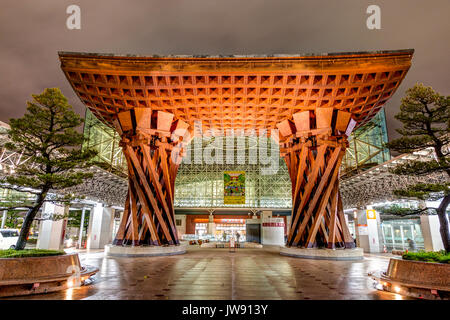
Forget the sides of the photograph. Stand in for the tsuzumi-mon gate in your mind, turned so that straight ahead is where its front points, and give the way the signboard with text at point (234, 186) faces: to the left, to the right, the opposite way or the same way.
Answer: the same way

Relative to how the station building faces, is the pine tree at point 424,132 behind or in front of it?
in front

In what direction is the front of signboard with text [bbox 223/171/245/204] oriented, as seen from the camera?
facing the viewer

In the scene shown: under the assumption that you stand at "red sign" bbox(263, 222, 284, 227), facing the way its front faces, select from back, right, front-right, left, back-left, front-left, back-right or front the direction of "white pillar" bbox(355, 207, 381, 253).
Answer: front-left

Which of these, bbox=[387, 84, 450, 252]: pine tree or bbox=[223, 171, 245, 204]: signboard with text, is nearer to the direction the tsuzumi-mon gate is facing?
the pine tree

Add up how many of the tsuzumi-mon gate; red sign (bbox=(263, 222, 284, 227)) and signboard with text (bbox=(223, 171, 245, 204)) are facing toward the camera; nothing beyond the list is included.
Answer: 3

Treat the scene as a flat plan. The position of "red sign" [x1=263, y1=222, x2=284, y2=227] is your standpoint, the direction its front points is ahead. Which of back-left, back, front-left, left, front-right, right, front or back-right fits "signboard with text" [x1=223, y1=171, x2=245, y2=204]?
right

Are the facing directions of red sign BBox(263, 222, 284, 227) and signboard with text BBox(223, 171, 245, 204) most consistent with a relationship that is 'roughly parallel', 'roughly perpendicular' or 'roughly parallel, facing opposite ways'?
roughly parallel

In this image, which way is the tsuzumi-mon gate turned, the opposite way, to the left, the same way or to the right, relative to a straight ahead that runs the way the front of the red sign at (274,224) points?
the same way

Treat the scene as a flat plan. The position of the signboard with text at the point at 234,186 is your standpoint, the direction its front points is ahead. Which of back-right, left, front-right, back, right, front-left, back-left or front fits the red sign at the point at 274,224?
left

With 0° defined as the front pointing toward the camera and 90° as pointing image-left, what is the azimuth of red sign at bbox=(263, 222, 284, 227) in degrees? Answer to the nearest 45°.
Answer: approximately 0°

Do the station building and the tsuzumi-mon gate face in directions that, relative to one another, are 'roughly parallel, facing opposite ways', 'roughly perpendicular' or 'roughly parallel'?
roughly parallel

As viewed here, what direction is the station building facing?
toward the camera

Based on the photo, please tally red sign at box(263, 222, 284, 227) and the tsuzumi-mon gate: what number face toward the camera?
2

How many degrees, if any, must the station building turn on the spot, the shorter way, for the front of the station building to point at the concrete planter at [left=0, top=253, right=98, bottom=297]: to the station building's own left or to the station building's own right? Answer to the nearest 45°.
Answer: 0° — it already faces it

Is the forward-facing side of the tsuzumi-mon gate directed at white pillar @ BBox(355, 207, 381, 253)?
no

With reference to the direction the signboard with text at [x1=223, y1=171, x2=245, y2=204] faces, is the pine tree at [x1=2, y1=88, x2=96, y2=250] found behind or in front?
in front
